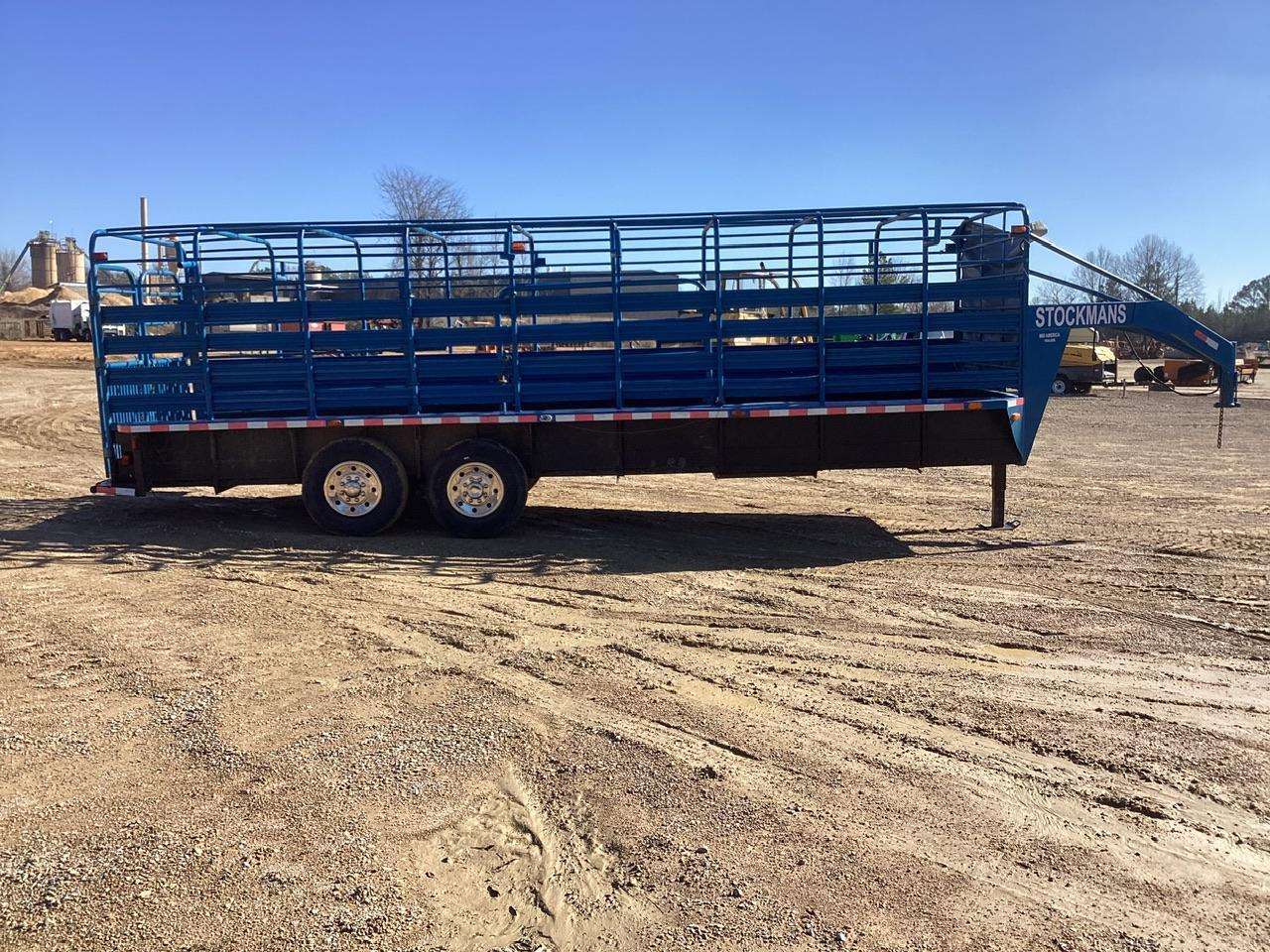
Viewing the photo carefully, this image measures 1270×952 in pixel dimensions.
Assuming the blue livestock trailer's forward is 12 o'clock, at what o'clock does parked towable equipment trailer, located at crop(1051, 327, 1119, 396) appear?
The parked towable equipment trailer is roughly at 10 o'clock from the blue livestock trailer.

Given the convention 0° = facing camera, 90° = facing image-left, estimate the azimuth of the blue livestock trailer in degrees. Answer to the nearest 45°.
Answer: approximately 270°
